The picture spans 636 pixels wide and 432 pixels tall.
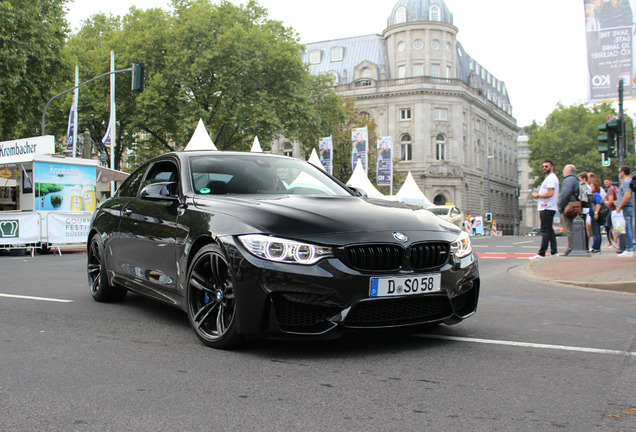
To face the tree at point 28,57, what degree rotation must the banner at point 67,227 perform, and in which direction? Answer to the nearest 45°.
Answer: approximately 180°

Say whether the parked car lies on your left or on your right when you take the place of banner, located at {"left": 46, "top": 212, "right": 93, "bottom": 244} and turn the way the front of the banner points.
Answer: on your left

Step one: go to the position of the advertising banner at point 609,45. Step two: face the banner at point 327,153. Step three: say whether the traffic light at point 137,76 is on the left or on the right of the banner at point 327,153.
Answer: left

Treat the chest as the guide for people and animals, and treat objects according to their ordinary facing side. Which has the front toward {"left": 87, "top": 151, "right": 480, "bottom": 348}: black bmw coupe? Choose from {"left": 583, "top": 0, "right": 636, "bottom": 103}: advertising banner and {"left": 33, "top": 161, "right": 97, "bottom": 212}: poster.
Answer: the poster

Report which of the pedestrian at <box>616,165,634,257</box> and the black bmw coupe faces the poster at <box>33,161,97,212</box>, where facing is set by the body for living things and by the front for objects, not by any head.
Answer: the pedestrian

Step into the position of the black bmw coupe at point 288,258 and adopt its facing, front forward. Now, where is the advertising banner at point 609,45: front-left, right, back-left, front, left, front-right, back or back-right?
left

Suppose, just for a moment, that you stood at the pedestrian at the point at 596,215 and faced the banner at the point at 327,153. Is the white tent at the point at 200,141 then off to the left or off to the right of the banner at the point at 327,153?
left

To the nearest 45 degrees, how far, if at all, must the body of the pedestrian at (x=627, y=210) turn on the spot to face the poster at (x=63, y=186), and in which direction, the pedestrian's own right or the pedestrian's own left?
0° — they already face it

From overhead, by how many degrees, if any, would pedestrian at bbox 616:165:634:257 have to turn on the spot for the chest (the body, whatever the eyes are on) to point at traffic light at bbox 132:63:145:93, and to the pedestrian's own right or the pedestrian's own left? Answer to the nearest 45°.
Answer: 0° — they already face it
